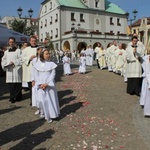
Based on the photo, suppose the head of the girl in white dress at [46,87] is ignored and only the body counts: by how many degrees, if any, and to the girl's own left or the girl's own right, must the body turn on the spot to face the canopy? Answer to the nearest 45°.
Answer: approximately 180°

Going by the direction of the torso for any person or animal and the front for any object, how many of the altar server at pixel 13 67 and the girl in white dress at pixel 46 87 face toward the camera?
2

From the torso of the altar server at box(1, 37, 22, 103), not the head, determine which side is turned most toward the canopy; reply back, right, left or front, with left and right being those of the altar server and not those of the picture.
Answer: back

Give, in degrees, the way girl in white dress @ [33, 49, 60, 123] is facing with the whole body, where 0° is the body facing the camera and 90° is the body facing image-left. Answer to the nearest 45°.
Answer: approximately 0°

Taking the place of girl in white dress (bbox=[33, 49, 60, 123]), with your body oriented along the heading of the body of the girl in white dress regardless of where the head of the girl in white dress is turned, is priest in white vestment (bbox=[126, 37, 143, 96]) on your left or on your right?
on your left

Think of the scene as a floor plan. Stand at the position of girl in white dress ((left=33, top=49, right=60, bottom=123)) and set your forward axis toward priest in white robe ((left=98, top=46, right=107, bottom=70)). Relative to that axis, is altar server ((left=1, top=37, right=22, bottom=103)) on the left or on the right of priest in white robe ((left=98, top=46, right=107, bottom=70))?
left

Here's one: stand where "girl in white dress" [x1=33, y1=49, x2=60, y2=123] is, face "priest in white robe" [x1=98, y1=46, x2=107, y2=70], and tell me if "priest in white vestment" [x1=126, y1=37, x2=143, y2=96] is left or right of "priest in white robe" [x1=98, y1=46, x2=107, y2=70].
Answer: right

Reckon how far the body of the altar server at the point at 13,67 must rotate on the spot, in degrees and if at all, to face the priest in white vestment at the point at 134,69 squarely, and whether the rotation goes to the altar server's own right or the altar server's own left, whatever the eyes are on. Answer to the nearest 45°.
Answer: approximately 90° to the altar server's own left

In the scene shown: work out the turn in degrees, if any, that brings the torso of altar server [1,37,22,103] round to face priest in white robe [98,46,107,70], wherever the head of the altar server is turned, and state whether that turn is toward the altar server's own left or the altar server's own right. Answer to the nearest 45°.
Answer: approximately 135° to the altar server's own left

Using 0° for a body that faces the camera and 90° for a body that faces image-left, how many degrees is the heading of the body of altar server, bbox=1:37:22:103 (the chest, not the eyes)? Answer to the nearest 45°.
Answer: approximately 0°

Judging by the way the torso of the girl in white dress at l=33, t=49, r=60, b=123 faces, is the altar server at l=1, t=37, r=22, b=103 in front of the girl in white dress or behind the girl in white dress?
behind
